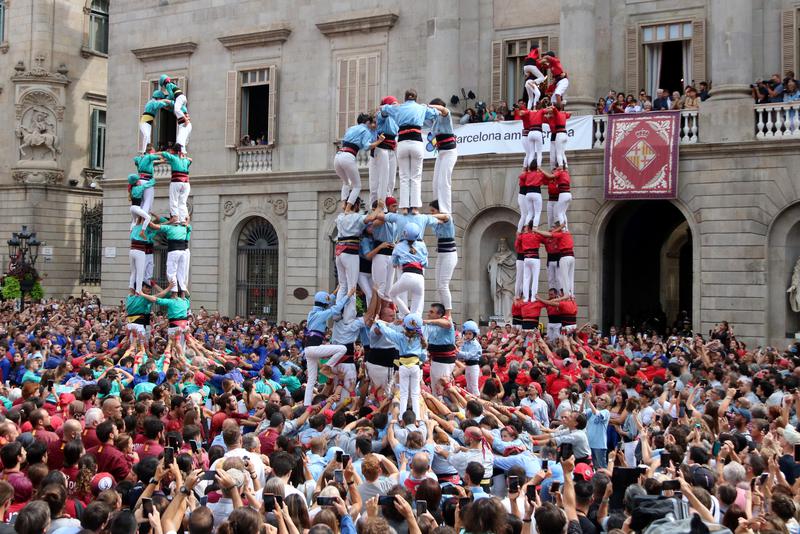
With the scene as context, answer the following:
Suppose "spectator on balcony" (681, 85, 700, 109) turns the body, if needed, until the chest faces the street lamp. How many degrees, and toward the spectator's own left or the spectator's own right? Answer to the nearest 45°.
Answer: approximately 45° to the spectator's own right

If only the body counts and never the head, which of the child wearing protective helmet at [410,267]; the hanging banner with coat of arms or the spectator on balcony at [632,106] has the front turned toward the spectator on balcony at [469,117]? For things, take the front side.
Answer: the child wearing protective helmet

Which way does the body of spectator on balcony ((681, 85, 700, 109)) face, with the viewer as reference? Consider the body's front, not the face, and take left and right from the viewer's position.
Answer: facing the viewer and to the left of the viewer

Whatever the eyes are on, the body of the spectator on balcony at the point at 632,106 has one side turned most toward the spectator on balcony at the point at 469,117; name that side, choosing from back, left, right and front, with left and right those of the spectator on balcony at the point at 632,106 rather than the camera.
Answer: right

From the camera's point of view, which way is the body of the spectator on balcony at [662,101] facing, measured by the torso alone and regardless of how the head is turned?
toward the camera

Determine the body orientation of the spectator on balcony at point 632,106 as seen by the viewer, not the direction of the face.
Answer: toward the camera

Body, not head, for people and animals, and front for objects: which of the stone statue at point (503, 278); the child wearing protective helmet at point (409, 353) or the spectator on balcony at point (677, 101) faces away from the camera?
the child wearing protective helmet

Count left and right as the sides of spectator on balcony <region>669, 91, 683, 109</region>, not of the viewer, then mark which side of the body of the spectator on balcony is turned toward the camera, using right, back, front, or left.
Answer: front

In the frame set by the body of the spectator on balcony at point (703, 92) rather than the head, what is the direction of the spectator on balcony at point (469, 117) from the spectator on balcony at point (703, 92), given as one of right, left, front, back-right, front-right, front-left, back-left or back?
front-right

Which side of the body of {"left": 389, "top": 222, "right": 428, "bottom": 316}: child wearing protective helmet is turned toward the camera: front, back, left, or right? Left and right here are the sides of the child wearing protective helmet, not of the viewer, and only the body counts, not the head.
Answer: back

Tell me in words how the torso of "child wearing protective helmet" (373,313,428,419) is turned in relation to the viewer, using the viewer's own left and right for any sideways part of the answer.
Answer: facing away from the viewer

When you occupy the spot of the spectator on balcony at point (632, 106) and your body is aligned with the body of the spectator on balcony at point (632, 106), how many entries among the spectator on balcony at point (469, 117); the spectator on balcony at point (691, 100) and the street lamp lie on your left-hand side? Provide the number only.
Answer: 1

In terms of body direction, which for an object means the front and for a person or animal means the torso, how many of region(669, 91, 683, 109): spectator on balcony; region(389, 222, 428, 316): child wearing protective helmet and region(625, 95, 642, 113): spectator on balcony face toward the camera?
2
